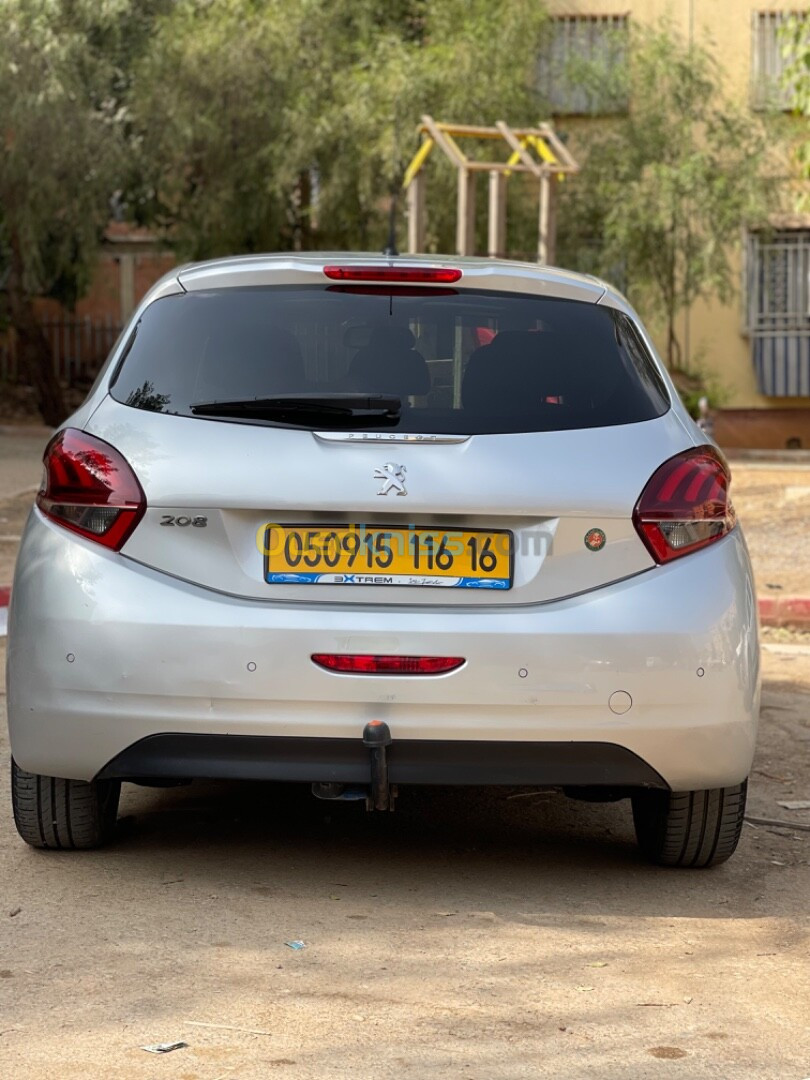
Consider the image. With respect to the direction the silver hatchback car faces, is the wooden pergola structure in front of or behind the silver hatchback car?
in front

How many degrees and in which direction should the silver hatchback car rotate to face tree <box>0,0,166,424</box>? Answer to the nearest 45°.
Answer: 0° — it already faces it

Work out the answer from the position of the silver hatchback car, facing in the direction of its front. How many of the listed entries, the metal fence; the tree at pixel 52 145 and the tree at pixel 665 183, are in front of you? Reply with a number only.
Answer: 3

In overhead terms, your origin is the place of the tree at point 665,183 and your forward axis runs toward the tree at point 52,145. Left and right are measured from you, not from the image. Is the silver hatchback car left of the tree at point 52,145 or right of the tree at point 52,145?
left

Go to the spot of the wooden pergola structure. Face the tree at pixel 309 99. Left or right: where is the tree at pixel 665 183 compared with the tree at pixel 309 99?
right

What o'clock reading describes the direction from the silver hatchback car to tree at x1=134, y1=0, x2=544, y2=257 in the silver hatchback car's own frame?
The tree is roughly at 12 o'clock from the silver hatchback car.

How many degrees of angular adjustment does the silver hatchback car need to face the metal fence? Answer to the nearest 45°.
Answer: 0° — it already faces it

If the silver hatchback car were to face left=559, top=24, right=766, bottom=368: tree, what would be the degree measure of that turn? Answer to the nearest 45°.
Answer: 0° — it already faces it

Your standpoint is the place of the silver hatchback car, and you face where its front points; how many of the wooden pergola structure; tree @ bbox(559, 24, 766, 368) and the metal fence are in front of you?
3

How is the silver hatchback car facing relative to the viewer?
away from the camera
